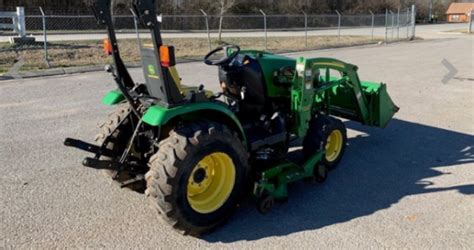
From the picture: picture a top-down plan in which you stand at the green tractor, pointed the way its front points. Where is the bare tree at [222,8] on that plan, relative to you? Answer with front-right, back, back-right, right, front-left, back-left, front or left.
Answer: front-left

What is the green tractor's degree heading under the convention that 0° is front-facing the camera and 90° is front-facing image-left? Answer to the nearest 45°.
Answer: approximately 225°
